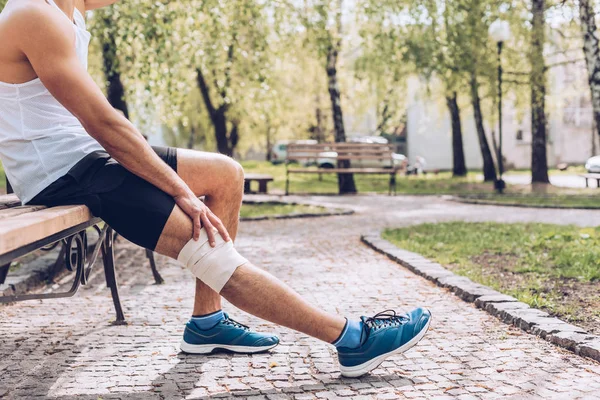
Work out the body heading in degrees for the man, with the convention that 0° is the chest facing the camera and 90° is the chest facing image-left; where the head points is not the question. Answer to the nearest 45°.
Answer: approximately 270°

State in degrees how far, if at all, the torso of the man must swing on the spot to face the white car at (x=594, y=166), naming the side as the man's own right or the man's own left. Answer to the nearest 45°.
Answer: approximately 45° to the man's own left

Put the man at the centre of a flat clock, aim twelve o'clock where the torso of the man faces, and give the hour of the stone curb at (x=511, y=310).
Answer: The stone curb is roughly at 11 o'clock from the man.

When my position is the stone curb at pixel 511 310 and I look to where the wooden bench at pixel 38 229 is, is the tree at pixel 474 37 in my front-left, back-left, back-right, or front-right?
back-right

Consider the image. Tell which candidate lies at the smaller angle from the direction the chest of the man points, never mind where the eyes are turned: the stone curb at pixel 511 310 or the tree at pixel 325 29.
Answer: the stone curb

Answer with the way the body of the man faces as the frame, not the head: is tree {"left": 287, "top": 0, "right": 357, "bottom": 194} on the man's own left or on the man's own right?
on the man's own left
